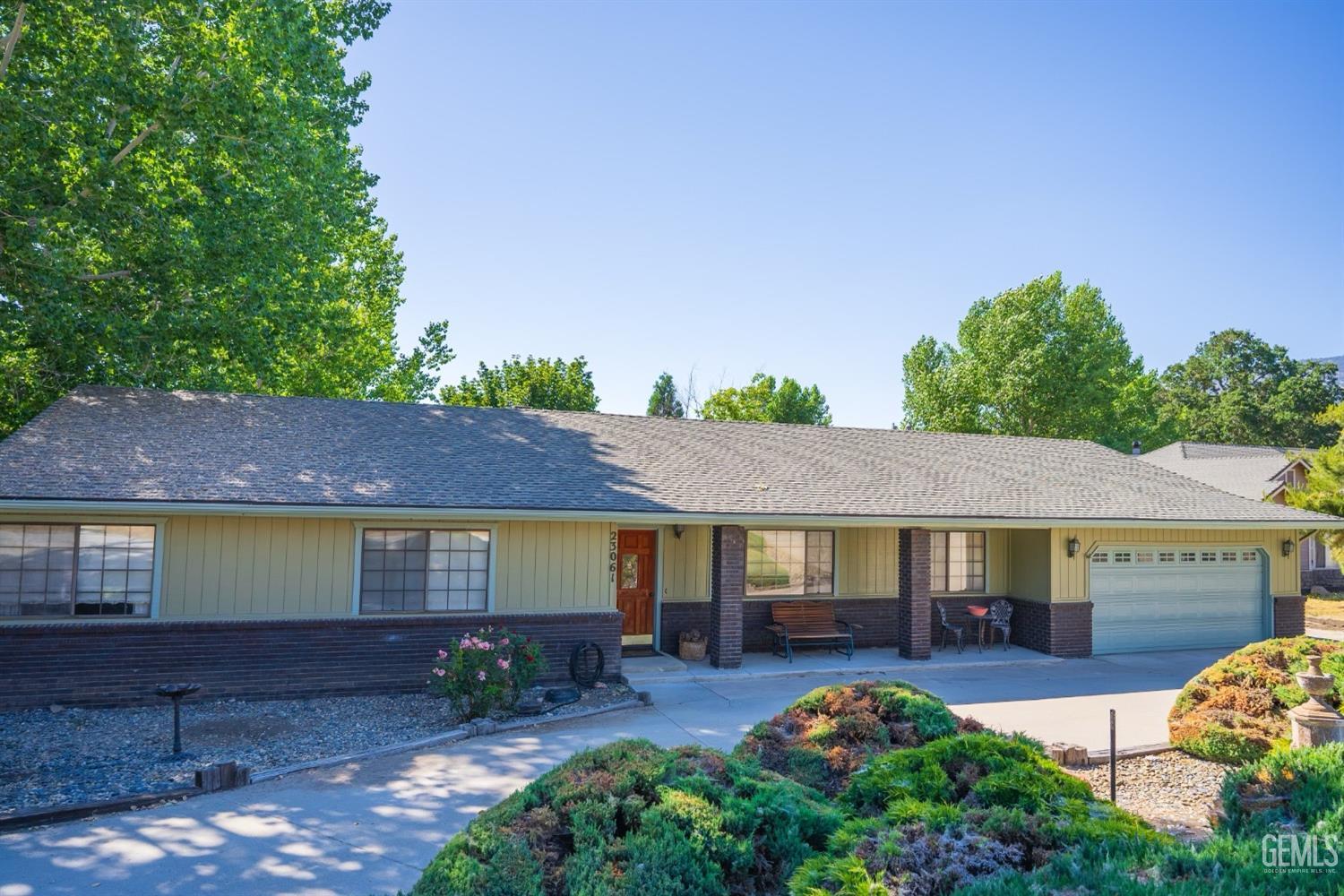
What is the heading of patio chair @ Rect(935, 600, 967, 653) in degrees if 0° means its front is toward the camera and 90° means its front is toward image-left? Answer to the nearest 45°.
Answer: approximately 270°

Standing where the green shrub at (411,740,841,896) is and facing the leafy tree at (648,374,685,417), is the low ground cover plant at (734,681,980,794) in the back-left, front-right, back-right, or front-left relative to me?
front-right

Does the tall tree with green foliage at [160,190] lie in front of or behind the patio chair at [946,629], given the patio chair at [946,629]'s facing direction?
behind

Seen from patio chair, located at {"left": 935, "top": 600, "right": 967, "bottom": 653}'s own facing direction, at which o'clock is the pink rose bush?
The pink rose bush is roughly at 4 o'clock from the patio chair.

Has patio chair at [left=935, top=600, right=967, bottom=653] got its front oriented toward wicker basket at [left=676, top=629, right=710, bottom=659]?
no

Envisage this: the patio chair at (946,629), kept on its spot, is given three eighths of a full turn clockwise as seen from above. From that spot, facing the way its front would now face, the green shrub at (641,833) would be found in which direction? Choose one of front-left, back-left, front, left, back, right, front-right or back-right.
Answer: front-left

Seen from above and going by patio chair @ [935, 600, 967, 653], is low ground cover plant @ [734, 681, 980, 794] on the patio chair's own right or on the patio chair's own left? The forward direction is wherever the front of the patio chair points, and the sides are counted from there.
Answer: on the patio chair's own right

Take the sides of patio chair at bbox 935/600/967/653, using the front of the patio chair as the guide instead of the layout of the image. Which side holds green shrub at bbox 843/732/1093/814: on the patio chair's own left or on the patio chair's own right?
on the patio chair's own right

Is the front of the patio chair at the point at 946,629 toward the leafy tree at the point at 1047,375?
no

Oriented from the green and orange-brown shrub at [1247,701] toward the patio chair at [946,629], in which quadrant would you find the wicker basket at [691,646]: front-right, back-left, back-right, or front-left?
front-left

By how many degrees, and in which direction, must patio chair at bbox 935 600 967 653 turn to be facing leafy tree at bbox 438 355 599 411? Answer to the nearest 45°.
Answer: approximately 135° to its left

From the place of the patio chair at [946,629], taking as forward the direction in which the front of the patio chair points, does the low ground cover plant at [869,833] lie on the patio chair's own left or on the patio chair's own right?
on the patio chair's own right

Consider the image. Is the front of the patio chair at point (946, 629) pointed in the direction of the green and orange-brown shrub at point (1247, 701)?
no

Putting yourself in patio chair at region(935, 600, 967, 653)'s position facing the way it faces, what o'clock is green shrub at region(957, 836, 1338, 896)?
The green shrub is roughly at 3 o'clock from the patio chair.

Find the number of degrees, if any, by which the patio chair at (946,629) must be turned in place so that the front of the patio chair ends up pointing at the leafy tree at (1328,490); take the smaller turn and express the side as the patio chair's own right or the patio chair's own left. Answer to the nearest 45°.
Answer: approximately 45° to the patio chair's own left
